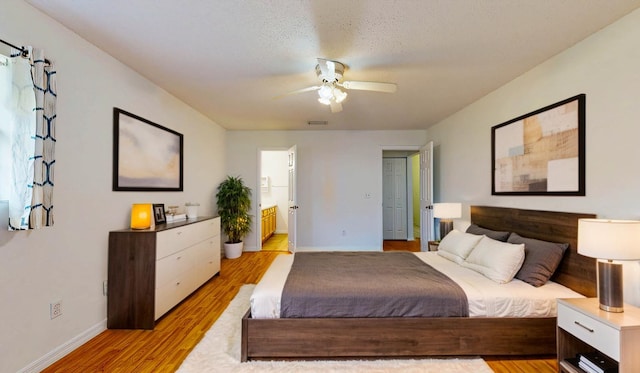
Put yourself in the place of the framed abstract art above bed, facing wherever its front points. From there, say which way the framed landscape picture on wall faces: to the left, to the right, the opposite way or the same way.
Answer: the opposite way

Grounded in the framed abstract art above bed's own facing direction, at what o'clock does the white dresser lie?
The white dresser is roughly at 12 o'clock from the framed abstract art above bed.

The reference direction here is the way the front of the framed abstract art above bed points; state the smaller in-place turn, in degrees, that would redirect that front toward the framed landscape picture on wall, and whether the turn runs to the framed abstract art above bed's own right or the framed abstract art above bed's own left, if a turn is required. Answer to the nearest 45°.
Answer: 0° — it already faces it

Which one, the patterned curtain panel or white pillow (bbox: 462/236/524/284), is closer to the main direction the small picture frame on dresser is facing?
the white pillow

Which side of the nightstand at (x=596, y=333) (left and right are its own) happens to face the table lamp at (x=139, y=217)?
front

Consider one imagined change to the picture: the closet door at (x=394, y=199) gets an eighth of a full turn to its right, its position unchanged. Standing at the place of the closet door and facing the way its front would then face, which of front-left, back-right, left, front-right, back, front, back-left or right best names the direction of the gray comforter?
front-left

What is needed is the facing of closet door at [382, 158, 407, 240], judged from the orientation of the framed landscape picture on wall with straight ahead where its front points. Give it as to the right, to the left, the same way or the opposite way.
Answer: to the right

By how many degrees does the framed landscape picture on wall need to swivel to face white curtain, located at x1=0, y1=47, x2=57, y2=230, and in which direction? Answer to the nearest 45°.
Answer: approximately 90° to its right

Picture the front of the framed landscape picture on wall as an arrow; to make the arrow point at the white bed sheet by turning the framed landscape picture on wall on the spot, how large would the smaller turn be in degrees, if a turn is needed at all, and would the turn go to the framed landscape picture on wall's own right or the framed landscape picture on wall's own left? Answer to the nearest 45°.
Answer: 0° — it already faces it

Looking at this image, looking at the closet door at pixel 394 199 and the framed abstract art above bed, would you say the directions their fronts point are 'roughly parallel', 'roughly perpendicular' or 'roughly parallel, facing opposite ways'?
roughly perpendicular

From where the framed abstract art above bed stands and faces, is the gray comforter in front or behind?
in front

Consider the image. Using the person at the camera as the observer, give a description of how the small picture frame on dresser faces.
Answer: facing the viewer and to the right of the viewer

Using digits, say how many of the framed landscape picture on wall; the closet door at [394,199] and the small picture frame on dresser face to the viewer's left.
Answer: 0

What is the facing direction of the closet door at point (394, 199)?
toward the camera

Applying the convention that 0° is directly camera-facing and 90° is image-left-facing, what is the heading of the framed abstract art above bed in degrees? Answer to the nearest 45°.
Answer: approximately 45°

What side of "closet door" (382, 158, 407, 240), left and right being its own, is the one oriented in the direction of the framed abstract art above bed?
front

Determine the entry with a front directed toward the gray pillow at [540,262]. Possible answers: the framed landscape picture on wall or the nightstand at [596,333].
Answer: the framed landscape picture on wall

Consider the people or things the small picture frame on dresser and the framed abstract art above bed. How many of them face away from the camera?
0

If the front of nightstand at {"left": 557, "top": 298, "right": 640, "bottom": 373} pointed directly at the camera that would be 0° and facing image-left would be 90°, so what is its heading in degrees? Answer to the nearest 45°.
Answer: approximately 45°
